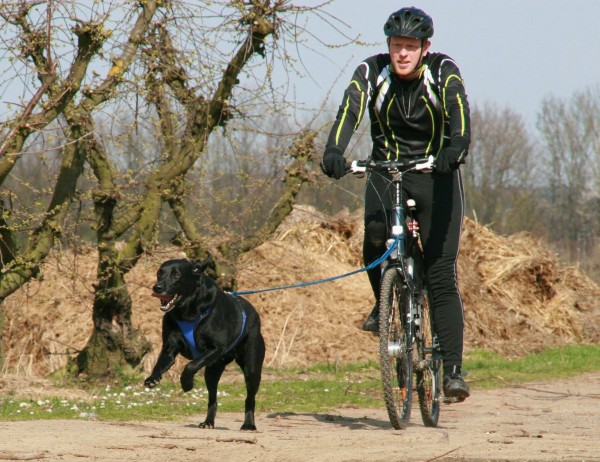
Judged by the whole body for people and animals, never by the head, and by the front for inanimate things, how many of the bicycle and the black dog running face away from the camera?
0

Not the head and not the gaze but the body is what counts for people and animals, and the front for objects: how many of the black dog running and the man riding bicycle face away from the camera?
0

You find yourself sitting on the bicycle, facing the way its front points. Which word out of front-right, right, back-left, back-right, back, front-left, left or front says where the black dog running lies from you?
right

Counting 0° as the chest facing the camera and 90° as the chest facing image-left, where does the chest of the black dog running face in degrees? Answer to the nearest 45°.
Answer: approximately 45°

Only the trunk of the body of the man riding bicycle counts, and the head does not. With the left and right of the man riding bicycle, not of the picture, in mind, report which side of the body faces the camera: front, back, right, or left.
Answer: front

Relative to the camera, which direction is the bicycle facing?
toward the camera

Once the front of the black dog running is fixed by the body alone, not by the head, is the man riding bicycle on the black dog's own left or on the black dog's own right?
on the black dog's own left

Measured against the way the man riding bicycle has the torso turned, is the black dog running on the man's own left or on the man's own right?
on the man's own right

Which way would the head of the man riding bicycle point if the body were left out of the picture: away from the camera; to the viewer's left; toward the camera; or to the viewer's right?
toward the camera
